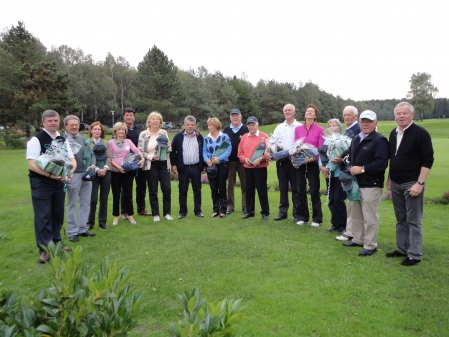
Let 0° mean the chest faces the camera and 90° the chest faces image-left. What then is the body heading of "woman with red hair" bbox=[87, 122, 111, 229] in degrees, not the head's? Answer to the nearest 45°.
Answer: approximately 0°

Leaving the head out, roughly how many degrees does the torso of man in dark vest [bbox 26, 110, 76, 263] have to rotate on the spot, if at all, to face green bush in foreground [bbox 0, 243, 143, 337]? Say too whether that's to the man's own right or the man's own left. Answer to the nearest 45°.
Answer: approximately 45° to the man's own right

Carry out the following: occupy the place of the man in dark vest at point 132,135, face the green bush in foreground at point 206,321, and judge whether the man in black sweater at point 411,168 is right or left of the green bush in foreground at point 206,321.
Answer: left

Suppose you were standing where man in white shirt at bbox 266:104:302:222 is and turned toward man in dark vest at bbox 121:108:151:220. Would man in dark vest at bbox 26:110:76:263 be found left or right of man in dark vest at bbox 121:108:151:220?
left

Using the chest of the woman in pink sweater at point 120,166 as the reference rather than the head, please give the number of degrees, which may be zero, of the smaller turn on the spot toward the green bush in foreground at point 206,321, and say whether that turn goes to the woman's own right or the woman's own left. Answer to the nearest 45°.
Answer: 0° — they already face it

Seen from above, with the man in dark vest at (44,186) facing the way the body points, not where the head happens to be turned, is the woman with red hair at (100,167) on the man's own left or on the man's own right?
on the man's own left

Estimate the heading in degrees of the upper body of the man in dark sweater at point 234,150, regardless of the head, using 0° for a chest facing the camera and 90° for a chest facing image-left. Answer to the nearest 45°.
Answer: approximately 0°

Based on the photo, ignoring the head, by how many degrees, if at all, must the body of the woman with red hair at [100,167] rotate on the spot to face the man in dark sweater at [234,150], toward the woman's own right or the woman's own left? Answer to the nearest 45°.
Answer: approximately 90° to the woman's own left

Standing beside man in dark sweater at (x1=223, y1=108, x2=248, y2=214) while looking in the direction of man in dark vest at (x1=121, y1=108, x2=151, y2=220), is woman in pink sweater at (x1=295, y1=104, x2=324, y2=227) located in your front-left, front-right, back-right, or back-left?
back-left

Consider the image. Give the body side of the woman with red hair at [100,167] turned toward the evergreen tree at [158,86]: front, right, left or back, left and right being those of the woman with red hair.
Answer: back

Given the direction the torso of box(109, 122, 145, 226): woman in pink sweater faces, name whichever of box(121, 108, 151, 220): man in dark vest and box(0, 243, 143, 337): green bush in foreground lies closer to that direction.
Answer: the green bush in foreground
